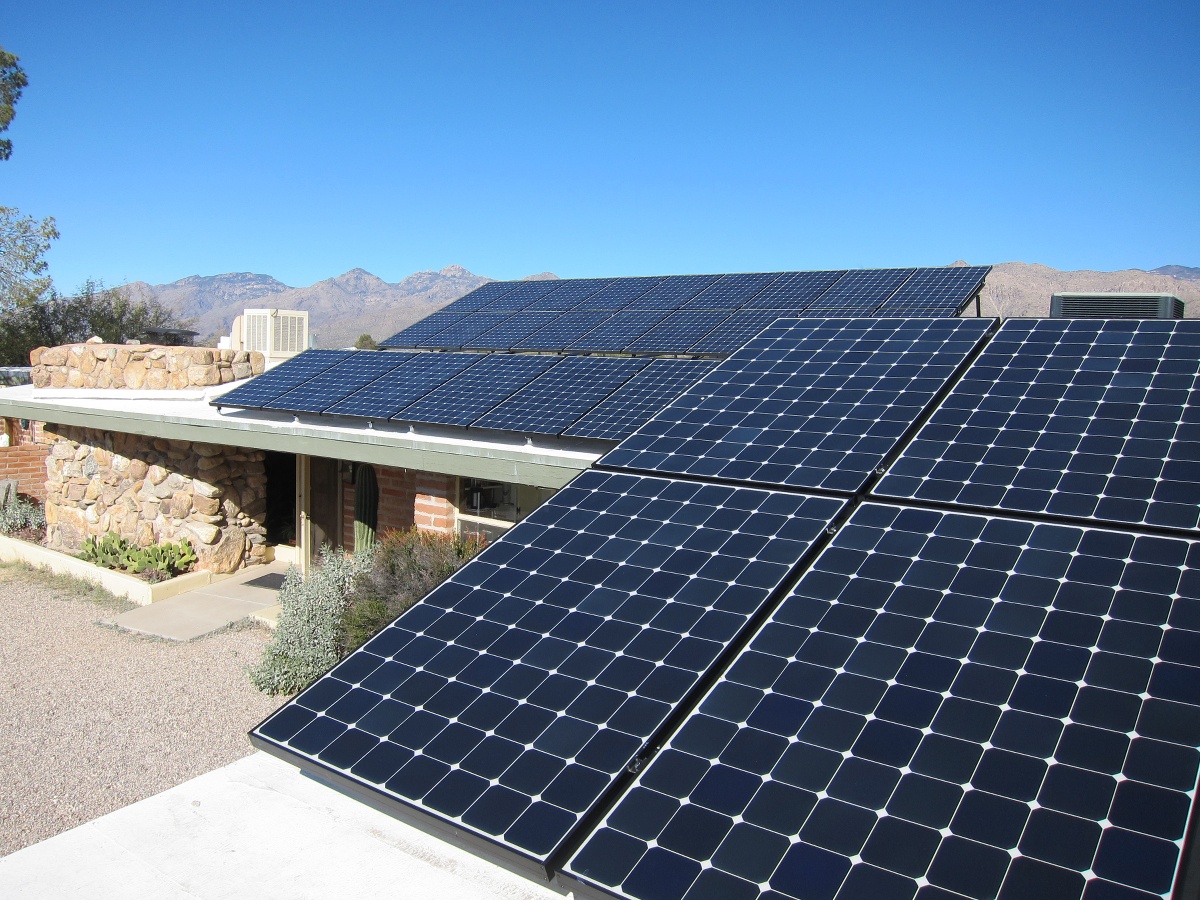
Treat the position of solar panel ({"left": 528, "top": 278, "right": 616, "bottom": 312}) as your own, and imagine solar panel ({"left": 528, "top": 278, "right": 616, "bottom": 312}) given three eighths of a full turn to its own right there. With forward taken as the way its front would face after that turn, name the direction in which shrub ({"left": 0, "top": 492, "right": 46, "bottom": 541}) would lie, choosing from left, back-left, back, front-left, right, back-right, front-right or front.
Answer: left

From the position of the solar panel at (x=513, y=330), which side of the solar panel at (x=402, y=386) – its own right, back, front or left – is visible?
back

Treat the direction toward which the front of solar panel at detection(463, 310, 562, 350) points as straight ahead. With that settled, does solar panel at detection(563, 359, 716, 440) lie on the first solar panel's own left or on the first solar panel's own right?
on the first solar panel's own left

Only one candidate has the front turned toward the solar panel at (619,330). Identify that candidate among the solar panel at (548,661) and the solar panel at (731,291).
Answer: the solar panel at (731,291)

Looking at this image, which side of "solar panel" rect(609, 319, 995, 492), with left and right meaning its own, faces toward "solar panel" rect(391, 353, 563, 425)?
right

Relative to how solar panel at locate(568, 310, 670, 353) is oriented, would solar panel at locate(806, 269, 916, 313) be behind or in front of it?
behind

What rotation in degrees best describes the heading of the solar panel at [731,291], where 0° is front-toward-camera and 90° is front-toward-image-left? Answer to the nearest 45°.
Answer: approximately 45°

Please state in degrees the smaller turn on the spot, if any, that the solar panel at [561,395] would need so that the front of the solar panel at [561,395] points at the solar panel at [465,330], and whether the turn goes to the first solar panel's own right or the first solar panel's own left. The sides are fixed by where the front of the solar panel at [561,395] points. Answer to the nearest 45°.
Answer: approximately 135° to the first solar panel's own right

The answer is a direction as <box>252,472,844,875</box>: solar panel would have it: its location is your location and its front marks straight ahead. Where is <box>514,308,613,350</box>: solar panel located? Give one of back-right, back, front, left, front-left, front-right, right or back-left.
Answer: back-right

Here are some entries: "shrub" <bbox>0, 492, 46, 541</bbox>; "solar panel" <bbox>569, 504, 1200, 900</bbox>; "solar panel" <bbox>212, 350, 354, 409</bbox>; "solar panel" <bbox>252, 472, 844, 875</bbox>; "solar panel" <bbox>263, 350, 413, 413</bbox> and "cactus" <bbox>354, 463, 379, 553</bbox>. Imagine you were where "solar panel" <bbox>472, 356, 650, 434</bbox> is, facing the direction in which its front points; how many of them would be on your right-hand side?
4

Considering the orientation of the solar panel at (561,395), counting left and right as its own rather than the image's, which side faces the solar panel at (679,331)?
back

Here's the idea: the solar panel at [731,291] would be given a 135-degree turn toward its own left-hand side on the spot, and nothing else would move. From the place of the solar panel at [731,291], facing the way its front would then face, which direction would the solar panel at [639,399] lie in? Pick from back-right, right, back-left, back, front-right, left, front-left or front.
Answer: right

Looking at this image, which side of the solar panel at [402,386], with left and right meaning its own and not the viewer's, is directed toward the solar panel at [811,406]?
left

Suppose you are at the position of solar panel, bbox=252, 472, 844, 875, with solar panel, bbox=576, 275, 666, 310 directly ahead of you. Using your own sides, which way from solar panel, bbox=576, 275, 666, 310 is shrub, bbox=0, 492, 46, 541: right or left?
left
